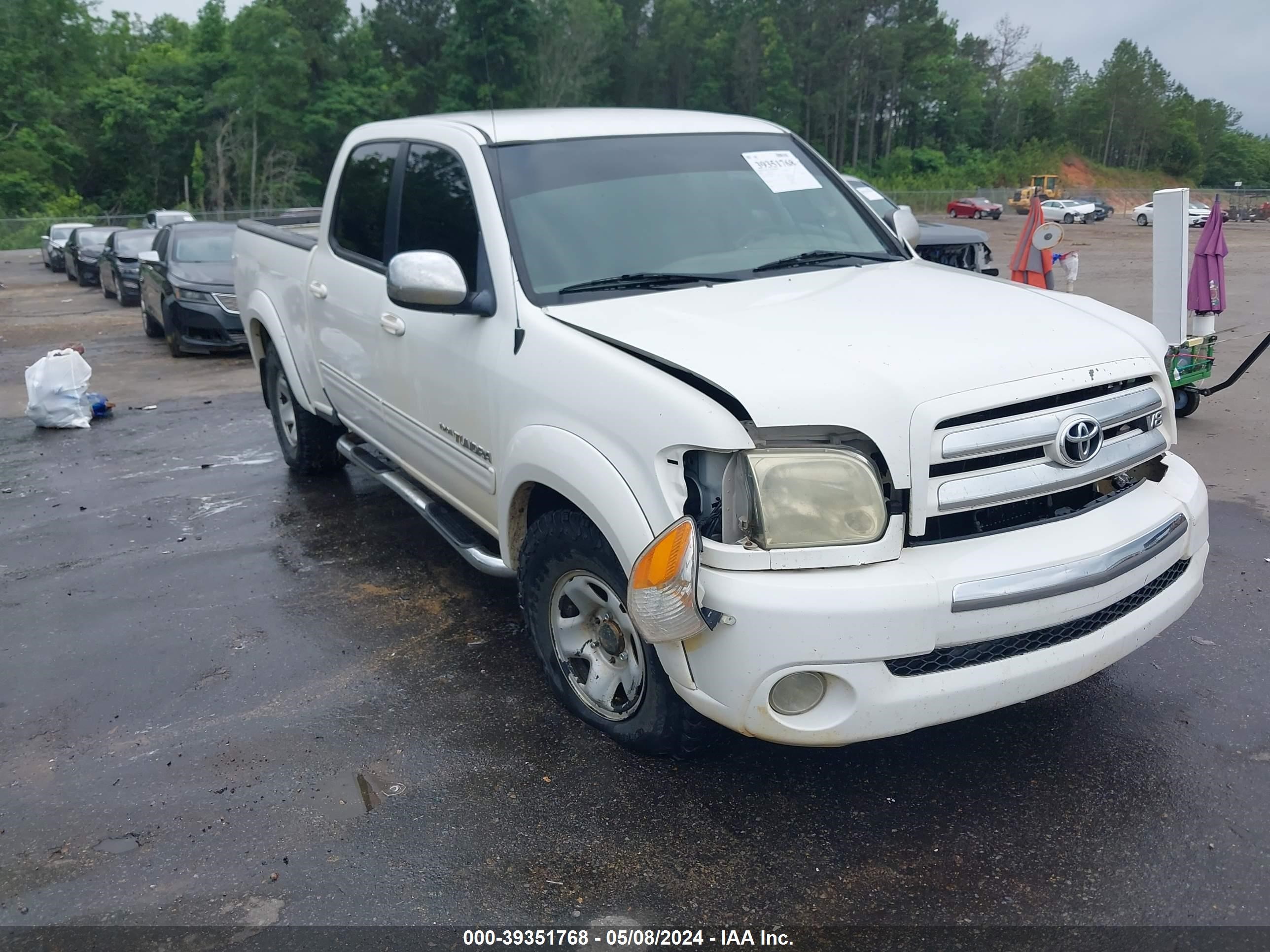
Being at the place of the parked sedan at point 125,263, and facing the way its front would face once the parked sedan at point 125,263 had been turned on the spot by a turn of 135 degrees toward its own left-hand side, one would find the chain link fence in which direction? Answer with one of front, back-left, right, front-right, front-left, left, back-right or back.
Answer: front

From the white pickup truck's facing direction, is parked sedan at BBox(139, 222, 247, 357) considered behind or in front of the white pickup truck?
behind

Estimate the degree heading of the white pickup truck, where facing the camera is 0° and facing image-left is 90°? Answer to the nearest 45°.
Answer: approximately 315°

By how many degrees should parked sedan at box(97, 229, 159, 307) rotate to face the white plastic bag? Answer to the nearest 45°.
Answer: approximately 45° to its right
